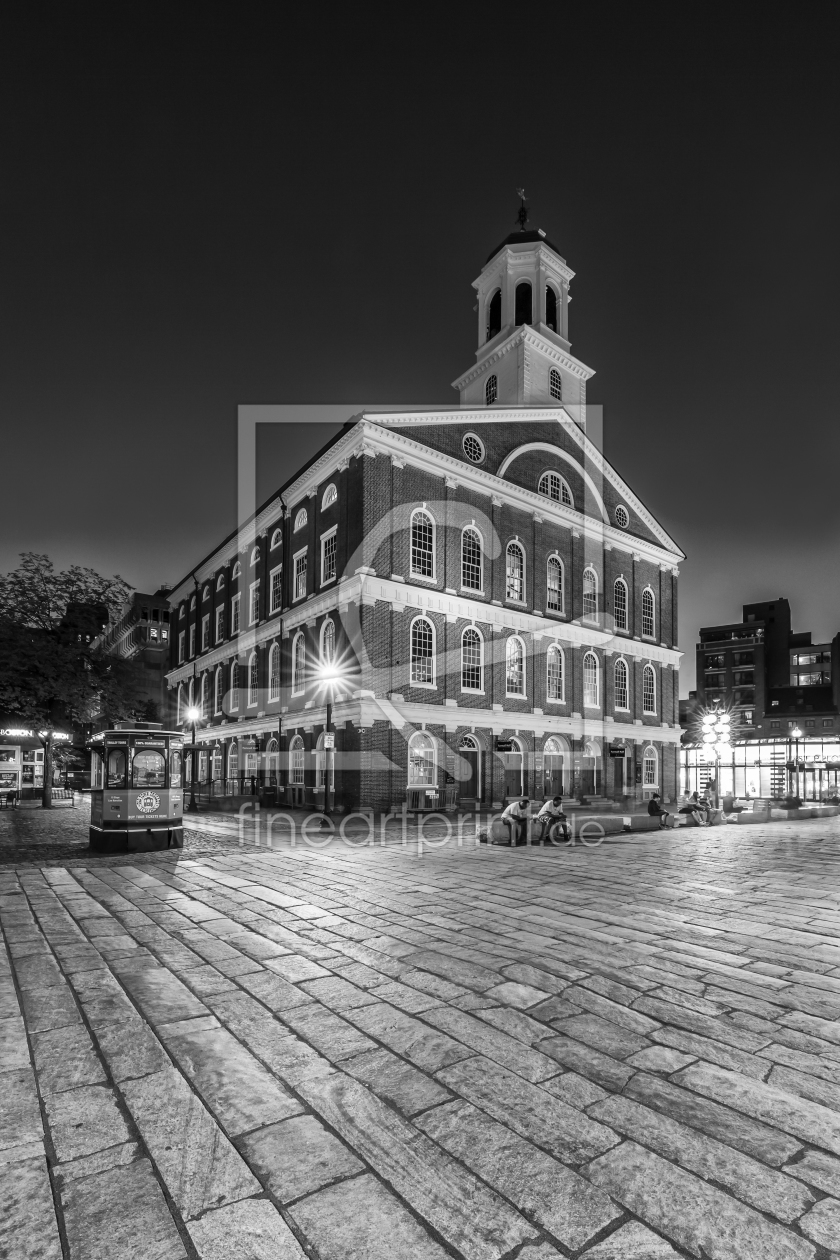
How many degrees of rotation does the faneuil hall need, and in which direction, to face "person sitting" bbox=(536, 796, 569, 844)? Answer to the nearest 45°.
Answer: approximately 45° to its right

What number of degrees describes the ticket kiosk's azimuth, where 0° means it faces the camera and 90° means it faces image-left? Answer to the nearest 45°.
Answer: approximately 0°

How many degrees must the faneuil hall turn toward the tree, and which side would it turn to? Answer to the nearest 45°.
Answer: approximately 135° to its right

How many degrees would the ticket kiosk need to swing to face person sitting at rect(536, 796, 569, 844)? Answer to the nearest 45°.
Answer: approximately 90° to its left

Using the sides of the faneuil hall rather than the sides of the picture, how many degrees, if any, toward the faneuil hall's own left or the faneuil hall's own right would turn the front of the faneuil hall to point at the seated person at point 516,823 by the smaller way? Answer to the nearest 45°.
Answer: approximately 45° to the faneuil hall's own right

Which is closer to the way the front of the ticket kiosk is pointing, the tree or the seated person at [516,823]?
the seated person

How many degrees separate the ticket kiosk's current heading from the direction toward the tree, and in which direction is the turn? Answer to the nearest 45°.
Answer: approximately 180°
